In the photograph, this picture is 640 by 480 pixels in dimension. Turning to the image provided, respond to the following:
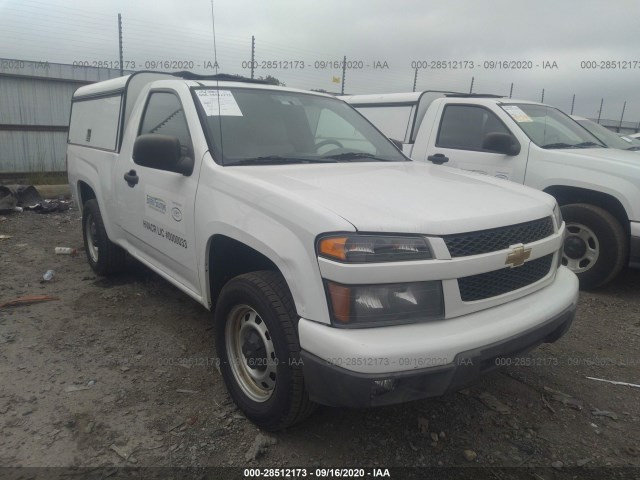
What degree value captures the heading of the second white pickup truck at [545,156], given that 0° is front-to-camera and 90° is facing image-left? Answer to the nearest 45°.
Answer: approximately 315°

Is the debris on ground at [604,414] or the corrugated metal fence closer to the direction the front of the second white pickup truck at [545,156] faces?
the debris on ground

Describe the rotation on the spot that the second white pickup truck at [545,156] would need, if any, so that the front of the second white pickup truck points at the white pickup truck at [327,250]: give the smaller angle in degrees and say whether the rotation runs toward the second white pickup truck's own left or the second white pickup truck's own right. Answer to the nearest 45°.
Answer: approximately 45° to the second white pickup truck's own right

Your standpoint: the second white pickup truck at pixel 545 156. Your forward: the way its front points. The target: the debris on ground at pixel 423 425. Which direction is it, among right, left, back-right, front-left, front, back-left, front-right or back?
front-right

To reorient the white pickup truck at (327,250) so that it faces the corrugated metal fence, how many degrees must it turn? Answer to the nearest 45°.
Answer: approximately 180°

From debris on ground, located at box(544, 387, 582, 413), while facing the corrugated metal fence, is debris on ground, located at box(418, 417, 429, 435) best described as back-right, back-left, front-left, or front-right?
front-left

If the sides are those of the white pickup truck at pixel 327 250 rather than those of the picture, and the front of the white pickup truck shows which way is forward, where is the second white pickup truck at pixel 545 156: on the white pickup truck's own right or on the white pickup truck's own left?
on the white pickup truck's own left

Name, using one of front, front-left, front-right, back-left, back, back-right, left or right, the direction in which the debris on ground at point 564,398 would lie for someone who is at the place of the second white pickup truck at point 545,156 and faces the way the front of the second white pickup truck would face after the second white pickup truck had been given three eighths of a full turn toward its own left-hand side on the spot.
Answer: back

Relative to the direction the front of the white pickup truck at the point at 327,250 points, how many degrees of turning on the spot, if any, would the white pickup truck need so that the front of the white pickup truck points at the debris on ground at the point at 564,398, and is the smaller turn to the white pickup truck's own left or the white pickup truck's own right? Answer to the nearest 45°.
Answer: approximately 45° to the white pickup truck's own left

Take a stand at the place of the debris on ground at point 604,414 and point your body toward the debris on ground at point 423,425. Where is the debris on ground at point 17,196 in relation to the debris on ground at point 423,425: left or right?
right

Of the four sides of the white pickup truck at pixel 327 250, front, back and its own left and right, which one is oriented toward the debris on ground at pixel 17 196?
back

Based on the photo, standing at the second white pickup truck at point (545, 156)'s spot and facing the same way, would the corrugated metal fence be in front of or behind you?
behind

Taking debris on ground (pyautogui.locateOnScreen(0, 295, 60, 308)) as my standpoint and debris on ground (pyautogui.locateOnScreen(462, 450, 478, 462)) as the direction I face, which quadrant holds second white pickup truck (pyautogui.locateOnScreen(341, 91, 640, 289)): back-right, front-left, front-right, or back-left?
front-left

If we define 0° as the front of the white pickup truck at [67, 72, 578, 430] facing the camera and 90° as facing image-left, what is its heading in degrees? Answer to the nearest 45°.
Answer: approximately 315°

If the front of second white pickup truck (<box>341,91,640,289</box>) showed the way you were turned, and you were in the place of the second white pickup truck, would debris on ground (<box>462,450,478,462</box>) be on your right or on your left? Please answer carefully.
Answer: on your right

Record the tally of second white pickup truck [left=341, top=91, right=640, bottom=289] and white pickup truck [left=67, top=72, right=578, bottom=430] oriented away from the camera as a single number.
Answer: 0

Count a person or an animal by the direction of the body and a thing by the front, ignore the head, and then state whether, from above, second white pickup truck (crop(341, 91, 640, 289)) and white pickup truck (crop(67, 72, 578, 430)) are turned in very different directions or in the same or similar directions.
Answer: same or similar directions
